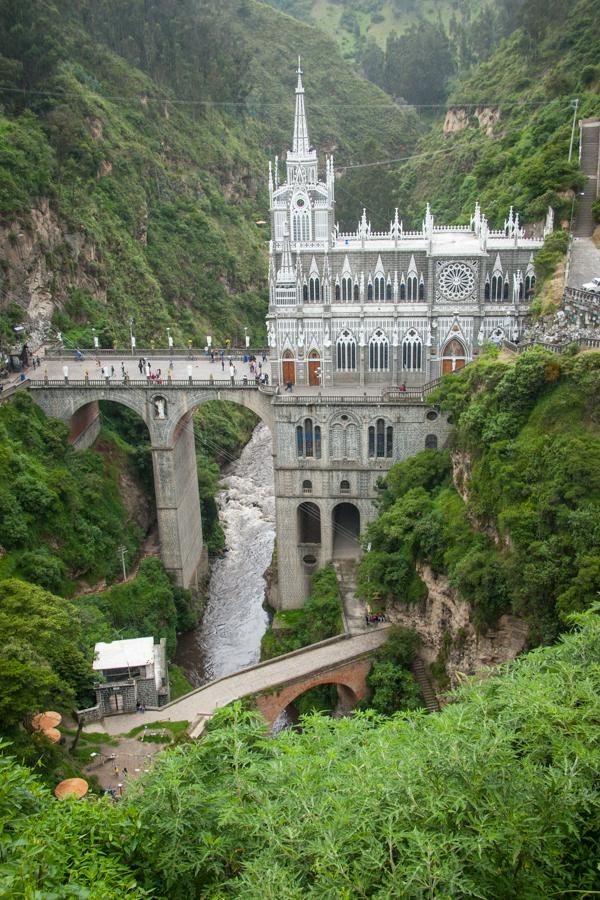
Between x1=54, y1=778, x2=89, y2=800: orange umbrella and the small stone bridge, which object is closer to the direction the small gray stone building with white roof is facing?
the orange umbrella

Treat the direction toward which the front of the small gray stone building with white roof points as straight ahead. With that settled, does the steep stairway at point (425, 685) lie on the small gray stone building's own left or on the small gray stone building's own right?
on the small gray stone building's own left

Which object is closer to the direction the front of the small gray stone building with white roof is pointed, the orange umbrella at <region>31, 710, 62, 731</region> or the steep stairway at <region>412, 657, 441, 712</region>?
the orange umbrella

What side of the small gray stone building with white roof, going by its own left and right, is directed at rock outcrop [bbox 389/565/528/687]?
left

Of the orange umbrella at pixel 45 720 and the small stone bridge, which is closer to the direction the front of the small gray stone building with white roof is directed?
the orange umbrella

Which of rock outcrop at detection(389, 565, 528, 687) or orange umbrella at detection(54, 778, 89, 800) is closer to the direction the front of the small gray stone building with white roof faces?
the orange umbrella

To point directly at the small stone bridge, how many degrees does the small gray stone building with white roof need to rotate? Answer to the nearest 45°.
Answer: approximately 90° to its left

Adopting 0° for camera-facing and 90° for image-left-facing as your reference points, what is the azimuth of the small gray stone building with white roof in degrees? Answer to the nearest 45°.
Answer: approximately 0°

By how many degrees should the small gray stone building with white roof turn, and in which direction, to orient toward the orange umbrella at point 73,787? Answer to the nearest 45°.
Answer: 0° — it already faces it

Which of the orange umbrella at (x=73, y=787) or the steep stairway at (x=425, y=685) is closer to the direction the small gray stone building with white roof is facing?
the orange umbrella
